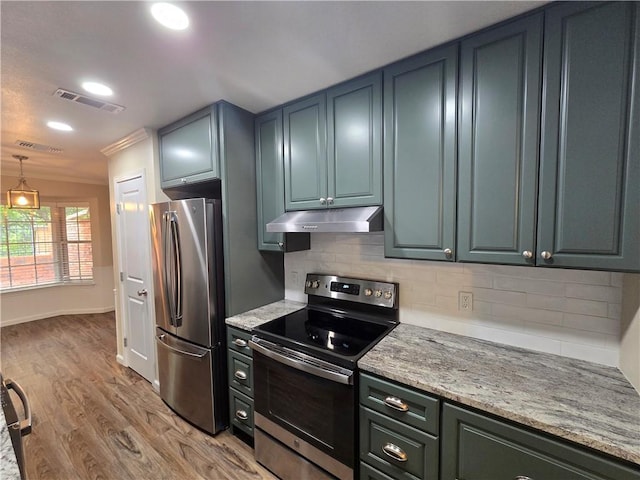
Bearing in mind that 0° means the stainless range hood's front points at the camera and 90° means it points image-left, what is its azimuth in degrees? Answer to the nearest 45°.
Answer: approximately 45°

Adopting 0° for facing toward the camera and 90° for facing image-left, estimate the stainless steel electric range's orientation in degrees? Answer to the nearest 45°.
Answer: approximately 45°

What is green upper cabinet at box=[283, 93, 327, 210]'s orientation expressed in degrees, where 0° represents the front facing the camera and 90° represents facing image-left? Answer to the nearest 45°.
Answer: approximately 45°

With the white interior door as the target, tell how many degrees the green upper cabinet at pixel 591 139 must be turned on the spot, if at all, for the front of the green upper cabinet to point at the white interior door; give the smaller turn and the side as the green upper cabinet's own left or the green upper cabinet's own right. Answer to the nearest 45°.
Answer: approximately 90° to the green upper cabinet's own right

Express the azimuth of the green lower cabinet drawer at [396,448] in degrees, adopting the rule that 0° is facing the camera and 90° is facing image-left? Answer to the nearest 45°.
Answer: approximately 45°

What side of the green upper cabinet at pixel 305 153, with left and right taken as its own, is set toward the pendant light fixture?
right

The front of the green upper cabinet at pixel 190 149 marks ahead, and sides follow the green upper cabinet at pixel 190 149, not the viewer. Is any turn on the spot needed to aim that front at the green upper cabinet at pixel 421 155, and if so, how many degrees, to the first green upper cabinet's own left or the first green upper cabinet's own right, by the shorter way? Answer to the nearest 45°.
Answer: approximately 90° to the first green upper cabinet's own left
